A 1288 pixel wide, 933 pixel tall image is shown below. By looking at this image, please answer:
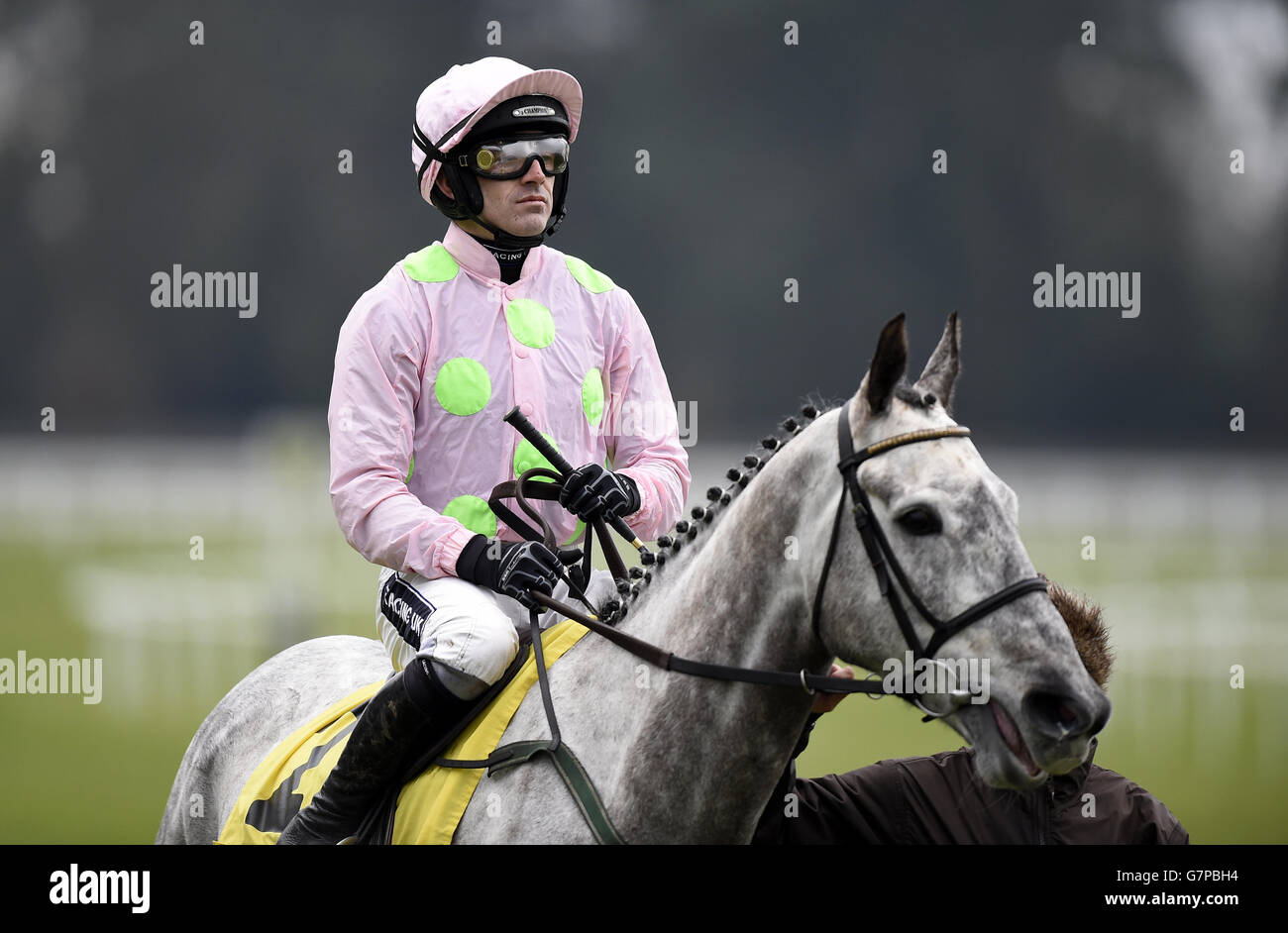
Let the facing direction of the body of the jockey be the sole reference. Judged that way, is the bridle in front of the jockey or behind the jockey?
in front

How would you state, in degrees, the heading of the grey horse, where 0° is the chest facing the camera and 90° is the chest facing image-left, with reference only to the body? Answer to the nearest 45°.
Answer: approximately 315°

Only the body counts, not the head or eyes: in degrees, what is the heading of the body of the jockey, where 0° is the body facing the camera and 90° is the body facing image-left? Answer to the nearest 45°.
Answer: approximately 315°
